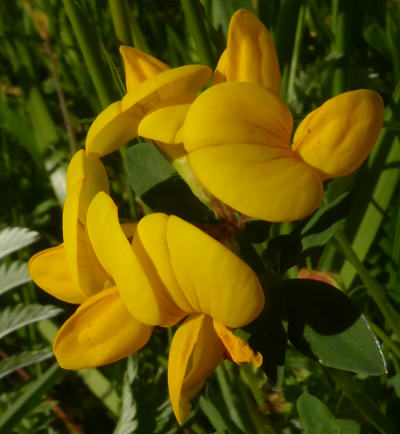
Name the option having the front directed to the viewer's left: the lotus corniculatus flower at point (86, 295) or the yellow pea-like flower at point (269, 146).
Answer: the lotus corniculatus flower

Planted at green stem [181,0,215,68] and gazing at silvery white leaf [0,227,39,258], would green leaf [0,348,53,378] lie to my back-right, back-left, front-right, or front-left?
front-left

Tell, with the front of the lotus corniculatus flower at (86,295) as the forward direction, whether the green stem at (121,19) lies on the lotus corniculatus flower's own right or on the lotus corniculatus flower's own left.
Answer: on the lotus corniculatus flower's own right

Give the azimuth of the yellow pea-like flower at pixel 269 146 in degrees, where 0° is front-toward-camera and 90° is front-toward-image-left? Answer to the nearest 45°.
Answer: approximately 315°

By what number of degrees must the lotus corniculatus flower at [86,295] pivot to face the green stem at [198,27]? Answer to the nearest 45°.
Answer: approximately 135° to its right

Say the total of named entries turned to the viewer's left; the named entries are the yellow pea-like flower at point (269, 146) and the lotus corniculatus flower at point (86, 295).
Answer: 1

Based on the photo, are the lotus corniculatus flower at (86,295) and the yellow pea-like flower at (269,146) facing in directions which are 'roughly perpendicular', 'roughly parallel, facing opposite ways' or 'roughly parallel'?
roughly perpendicular
